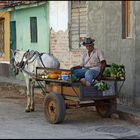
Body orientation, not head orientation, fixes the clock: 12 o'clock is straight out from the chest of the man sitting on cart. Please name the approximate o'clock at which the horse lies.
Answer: The horse is roughly at 3 o'clock from the man sitting on cart.

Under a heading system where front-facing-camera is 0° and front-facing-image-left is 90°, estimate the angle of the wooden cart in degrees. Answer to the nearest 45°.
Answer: approximately 135°

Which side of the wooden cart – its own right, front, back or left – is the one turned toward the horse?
front

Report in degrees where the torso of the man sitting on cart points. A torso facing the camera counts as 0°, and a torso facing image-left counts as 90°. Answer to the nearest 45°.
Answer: approximately 45°
